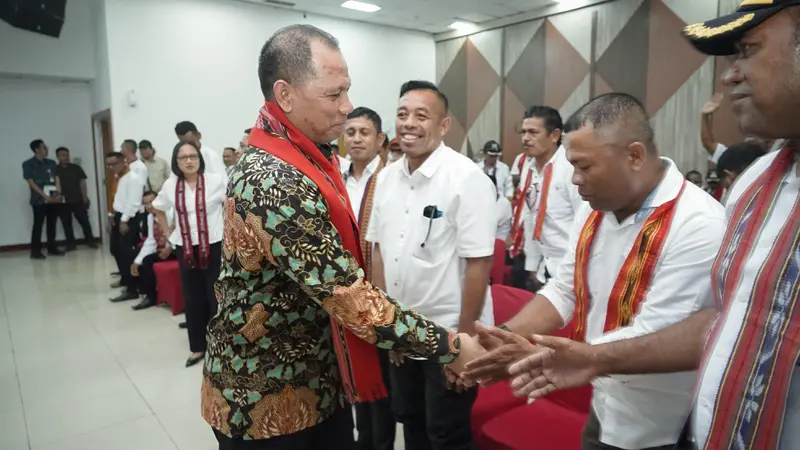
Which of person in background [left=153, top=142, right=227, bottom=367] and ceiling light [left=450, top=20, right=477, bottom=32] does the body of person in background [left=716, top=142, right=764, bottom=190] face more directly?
the person in background

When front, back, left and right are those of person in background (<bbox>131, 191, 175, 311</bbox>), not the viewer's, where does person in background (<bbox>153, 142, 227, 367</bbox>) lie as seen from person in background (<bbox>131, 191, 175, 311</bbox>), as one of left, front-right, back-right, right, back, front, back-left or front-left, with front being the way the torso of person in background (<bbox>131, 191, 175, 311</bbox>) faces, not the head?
front-left

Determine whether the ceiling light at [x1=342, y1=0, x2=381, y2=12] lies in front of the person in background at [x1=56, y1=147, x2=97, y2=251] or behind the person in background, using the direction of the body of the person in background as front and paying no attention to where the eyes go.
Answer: in front

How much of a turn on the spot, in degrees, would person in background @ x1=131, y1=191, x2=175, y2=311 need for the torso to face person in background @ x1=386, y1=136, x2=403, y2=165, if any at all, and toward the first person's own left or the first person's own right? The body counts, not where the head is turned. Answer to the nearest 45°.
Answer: approximately 90° to the first person's own left

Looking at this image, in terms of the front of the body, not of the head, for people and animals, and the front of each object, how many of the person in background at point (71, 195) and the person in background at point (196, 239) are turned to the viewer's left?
0

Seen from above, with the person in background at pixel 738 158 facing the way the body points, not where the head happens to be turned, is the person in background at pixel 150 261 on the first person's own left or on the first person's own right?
on the first person's own right

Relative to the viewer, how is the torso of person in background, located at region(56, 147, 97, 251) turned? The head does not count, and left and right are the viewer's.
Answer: facing the viewer and to the right of the viewer

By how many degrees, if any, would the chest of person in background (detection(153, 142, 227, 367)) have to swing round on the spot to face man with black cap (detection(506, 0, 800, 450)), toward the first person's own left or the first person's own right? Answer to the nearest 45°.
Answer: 0° — they already face them

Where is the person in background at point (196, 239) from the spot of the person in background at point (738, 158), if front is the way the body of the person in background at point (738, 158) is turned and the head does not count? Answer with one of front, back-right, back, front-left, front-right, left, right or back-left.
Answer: front-right
